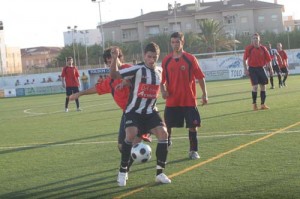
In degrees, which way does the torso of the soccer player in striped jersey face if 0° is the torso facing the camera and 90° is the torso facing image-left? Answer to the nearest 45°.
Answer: approximately 315°

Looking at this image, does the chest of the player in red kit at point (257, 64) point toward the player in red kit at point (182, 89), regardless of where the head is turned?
yes

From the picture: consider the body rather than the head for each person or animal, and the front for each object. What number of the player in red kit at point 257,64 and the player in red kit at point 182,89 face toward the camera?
2

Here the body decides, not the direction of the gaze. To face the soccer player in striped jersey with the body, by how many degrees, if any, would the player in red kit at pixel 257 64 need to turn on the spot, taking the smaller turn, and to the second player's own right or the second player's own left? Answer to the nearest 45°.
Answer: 0° — they already face them

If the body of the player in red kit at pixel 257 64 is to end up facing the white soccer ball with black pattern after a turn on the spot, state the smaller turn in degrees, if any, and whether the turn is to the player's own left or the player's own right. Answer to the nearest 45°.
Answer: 0° — they already face it

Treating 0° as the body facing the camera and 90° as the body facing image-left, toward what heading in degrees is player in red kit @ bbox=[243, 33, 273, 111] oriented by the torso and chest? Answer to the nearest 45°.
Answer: approximately 0°

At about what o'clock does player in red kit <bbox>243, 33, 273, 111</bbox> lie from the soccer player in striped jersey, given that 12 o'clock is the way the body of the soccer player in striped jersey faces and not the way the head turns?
The player in red kit is roughly at 8 o'clock from the soccer player in striped jersey.

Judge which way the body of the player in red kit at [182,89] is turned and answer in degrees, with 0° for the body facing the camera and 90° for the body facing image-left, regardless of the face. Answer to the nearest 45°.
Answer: approximately 0°

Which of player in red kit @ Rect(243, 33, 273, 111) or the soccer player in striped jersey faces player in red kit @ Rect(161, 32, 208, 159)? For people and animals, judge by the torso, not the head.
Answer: player in red kit @ Rect(243, 33, 273, 111)

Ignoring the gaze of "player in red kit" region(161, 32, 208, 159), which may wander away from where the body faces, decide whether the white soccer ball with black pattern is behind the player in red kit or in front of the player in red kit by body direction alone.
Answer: in front
